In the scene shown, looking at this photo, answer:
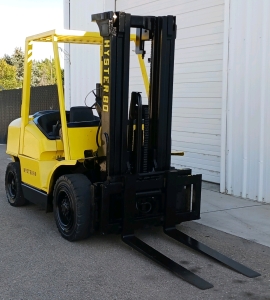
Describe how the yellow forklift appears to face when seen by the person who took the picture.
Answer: facing the viewer and to the right of the viewer
